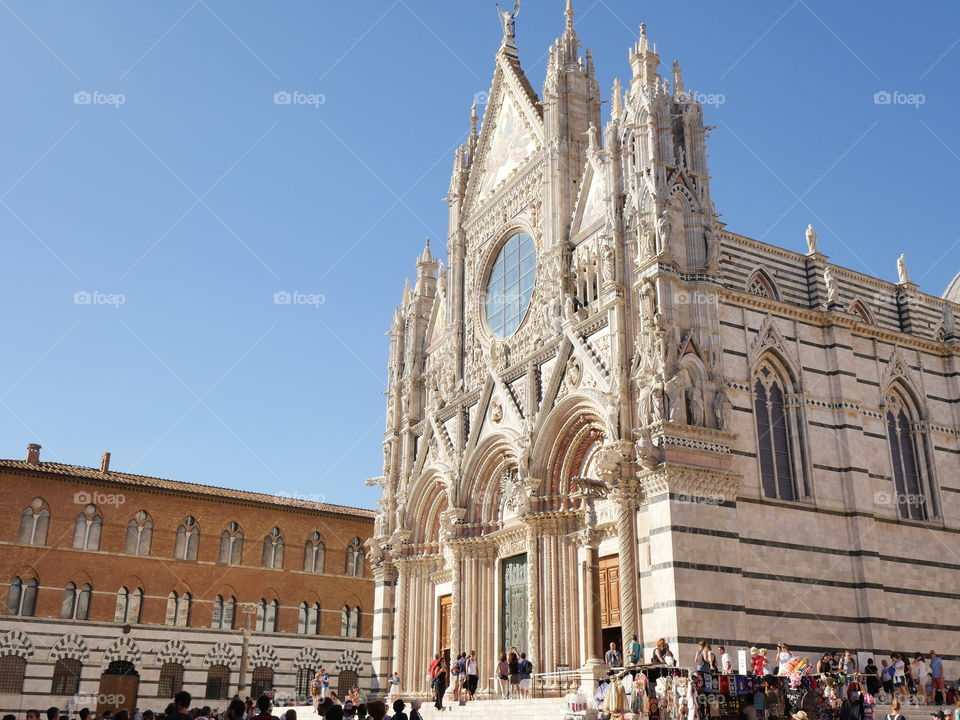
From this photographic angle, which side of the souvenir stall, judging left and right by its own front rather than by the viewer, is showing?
front

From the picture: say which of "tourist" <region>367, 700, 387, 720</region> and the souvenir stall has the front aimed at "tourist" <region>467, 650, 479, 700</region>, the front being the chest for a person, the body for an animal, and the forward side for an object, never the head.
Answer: "tourist" <region>367, 700, 387, 720</region>

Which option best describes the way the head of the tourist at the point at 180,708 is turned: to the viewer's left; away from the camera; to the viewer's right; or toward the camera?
away from the camera

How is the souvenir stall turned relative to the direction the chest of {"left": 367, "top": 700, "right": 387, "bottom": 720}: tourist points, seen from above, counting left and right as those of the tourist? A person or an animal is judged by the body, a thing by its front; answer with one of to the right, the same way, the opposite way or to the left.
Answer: the opposite way

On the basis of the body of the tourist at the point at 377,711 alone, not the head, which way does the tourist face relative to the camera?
away from the camera

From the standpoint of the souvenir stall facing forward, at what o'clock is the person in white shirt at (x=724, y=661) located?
The person in white shirt is roughly at 6 o'clock from the souvenir stall.

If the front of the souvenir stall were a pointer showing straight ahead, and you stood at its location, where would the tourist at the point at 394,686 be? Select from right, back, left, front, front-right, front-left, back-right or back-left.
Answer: back-right

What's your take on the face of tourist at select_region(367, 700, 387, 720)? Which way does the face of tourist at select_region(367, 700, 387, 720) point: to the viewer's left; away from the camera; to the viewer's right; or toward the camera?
away from the camera

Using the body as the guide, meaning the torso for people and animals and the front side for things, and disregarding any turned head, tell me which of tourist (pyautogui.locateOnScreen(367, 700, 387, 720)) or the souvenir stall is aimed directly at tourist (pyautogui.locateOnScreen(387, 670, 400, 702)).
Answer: tourist (pyautogui.locateOnScreen(367, 700, 387, 720))

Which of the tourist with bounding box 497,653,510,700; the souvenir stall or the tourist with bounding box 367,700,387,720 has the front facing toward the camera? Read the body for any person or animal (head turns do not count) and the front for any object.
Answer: the souvenir stall

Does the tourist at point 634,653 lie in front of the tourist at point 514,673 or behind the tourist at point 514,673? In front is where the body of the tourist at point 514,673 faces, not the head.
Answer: behind
